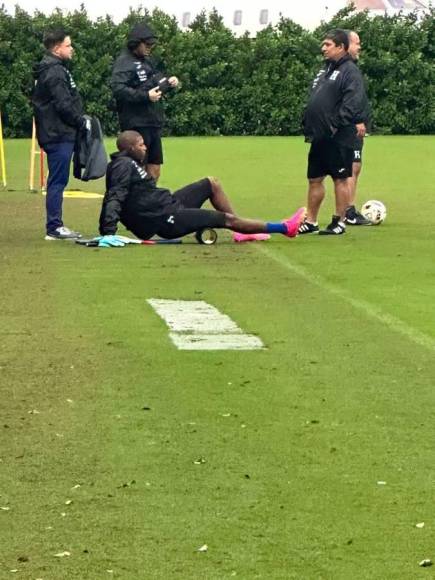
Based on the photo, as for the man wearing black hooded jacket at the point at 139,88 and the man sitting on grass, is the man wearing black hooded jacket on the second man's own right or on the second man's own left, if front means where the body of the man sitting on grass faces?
on the second man's own left

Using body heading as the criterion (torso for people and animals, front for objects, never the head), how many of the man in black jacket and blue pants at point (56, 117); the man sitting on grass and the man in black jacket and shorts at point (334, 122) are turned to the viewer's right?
2

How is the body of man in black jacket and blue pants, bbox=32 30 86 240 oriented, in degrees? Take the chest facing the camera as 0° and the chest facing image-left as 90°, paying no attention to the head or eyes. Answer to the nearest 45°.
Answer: approximately 270°

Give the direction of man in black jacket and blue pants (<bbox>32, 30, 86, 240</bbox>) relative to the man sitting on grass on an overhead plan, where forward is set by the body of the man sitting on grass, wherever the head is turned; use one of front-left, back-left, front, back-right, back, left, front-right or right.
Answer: back-left

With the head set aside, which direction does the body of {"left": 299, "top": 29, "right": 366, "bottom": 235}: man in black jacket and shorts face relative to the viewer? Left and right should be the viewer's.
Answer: facing the viewer and to the left of the viewer

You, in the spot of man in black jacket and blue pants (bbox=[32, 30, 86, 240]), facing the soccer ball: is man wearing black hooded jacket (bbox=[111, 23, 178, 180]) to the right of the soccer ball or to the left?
left

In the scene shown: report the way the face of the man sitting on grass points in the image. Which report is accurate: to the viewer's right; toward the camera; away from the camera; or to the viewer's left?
to the viewer's right

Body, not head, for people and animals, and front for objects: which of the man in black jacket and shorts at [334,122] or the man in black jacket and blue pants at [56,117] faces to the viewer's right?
the man in black jacket and blue pants at [56,117]

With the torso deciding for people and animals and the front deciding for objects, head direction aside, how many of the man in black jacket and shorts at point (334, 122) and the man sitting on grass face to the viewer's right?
1

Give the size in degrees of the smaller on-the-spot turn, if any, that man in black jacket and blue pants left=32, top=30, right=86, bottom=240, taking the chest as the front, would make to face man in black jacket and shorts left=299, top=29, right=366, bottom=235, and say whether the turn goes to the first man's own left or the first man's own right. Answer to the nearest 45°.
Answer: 0° — they already face them

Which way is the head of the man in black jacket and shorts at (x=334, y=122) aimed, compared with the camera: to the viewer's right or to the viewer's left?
to the viewer's left

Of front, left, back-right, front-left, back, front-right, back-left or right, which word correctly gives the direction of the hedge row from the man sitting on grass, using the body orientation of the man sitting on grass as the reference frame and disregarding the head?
left

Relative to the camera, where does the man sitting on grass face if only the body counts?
to the viewer's right

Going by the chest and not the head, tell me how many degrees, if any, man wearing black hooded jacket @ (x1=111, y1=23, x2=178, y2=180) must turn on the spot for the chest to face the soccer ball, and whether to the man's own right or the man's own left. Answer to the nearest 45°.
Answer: approximately 45° to the man's own left

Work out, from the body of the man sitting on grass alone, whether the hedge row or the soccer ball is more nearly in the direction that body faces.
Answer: the soccer ball

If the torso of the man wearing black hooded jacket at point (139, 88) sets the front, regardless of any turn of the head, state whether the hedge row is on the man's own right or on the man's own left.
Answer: on the man's own left

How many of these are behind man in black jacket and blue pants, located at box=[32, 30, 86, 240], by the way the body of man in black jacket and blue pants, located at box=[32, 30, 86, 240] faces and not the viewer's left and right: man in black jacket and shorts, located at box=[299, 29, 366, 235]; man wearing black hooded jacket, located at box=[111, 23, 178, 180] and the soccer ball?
0

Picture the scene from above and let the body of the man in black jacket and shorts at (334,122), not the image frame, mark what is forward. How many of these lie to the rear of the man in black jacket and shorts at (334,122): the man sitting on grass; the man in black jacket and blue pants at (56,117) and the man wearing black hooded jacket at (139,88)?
0

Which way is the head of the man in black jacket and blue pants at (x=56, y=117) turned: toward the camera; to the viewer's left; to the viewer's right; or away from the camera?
to the viewer's right
